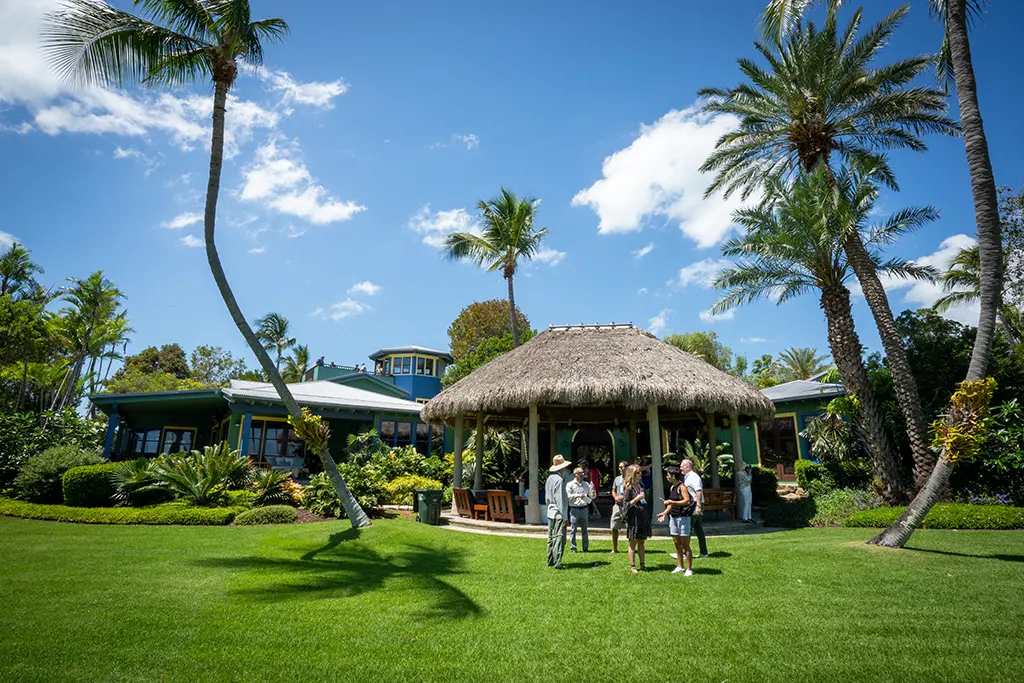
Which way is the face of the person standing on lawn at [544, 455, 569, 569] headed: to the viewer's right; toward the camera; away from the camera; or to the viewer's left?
to the viewer's right

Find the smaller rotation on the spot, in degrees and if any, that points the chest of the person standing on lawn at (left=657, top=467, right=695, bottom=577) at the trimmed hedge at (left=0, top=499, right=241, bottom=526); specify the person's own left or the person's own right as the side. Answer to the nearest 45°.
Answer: approximately 45° to the person's own right

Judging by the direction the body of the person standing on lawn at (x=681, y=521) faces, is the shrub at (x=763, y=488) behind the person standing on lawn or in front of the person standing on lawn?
behind

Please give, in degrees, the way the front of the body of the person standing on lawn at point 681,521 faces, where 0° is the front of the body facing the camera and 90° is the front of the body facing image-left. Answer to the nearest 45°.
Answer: approximately 45°

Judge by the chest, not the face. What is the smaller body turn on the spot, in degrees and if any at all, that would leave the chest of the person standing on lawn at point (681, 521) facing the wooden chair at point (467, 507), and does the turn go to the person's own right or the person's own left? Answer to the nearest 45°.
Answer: approximately 90° to the person's own right

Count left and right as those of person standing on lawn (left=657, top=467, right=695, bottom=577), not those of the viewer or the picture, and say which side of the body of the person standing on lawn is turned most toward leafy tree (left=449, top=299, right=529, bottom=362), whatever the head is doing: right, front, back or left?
right

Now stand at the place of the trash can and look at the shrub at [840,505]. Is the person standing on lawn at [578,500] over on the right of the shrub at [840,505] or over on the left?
right

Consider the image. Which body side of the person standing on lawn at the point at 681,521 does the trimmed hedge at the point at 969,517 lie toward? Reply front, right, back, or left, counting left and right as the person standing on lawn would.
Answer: back

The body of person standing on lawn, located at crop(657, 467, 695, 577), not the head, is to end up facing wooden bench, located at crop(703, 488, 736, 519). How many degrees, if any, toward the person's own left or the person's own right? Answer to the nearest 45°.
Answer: approximately 135° to the person's own right

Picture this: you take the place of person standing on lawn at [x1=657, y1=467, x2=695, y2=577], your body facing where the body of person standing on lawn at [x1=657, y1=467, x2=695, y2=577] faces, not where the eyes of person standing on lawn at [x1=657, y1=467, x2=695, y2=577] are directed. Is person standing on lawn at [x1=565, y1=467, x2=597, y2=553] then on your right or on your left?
on your right

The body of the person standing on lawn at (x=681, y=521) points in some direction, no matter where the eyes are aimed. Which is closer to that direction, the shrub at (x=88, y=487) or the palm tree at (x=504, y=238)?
the shrub

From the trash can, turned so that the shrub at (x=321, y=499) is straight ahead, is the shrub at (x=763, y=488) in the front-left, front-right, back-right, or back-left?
back-right

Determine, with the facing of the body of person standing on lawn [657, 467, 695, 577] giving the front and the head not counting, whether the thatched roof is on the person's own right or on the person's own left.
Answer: on the person's own right
